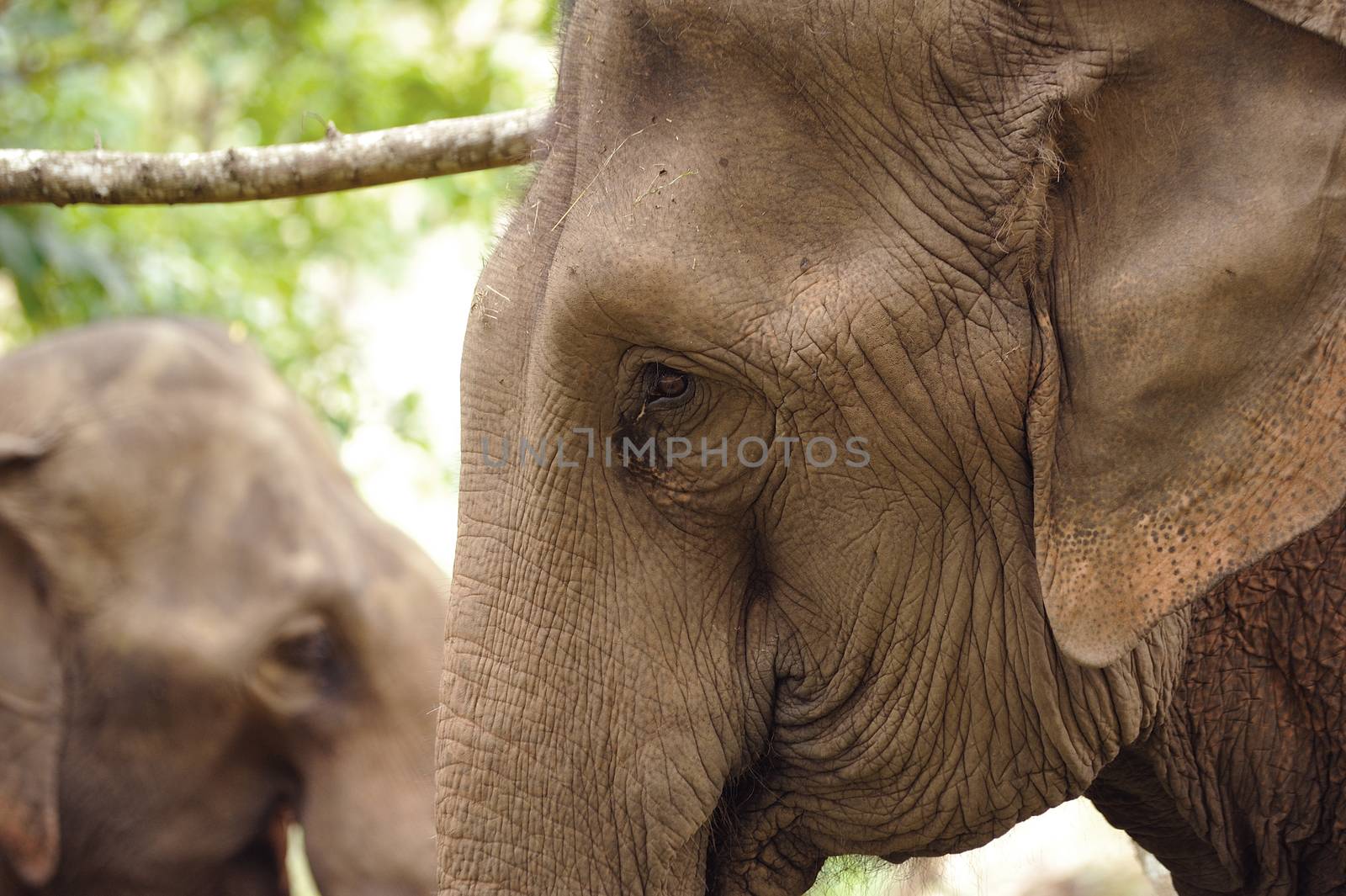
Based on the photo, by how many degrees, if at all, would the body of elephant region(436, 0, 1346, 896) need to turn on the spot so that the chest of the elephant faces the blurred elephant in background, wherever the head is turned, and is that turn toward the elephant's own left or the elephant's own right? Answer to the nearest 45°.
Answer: approximately 45° to the elephant's own right

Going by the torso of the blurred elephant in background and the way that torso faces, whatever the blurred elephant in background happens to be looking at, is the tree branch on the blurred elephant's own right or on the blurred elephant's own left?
on the blurred elephant's own right

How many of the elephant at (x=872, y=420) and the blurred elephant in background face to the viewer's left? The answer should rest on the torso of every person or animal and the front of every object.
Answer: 1

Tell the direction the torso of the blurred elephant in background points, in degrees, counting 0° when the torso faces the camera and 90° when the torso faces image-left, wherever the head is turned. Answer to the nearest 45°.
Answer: approximately 270°

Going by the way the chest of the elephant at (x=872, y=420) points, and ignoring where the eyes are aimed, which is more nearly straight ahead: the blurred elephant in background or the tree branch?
the tree branch

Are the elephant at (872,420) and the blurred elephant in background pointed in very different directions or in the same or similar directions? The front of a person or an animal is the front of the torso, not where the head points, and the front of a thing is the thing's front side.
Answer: very different directions

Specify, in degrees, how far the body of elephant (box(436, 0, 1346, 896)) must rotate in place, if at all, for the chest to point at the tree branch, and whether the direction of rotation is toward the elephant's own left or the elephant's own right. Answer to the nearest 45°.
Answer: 0° — it already faces it

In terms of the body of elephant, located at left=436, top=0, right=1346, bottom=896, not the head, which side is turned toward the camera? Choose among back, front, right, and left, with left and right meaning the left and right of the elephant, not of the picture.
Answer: left
